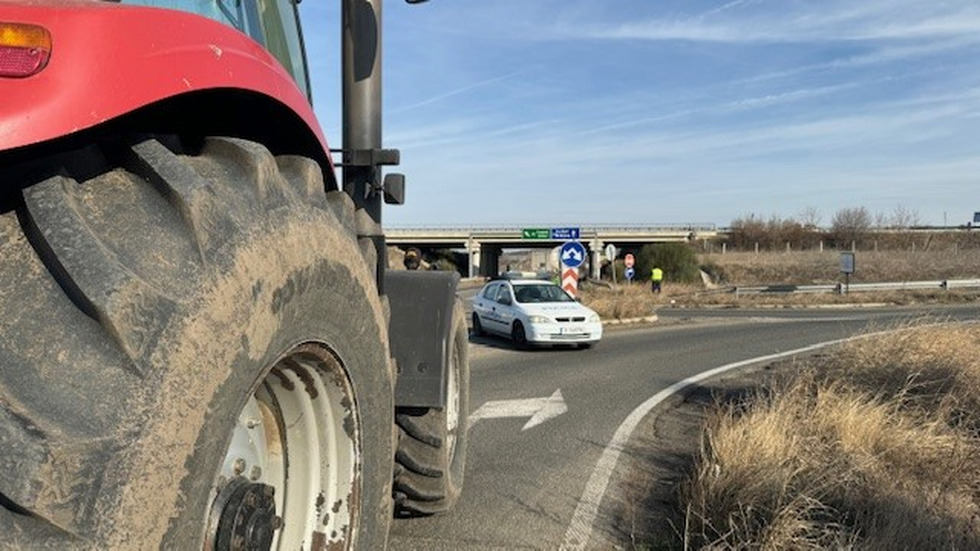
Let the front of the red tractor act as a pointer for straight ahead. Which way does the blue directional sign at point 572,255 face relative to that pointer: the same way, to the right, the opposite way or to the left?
the opposite way

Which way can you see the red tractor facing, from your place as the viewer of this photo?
facing away from the viewer and to the right of the viewer

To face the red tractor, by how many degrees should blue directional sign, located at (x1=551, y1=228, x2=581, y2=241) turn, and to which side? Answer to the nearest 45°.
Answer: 0° — it already faces it

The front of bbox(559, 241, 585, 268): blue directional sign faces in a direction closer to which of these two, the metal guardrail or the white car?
the white car

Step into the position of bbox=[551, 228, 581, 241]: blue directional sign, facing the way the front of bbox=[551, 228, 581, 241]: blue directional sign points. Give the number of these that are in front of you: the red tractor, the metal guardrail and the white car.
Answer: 3

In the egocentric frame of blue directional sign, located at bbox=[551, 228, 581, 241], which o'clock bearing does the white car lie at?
The white car is roughly at 12 o'clock from the blue directional sign.

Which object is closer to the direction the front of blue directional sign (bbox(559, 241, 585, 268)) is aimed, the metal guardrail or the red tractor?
the red tractor

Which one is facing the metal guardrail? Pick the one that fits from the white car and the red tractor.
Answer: the red tractor

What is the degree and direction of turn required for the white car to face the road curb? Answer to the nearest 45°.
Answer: approximately 90° to its left

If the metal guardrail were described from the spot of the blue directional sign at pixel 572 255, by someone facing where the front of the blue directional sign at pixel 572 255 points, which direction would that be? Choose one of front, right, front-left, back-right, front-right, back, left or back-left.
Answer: back-left

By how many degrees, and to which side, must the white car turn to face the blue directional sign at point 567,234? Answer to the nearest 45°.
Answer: approximately 135° to its left

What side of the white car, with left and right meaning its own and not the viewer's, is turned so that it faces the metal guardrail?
left

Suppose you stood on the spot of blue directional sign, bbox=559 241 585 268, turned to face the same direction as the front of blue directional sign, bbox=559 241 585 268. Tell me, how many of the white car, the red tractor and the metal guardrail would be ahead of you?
2

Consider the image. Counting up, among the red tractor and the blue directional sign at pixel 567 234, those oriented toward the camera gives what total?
1
